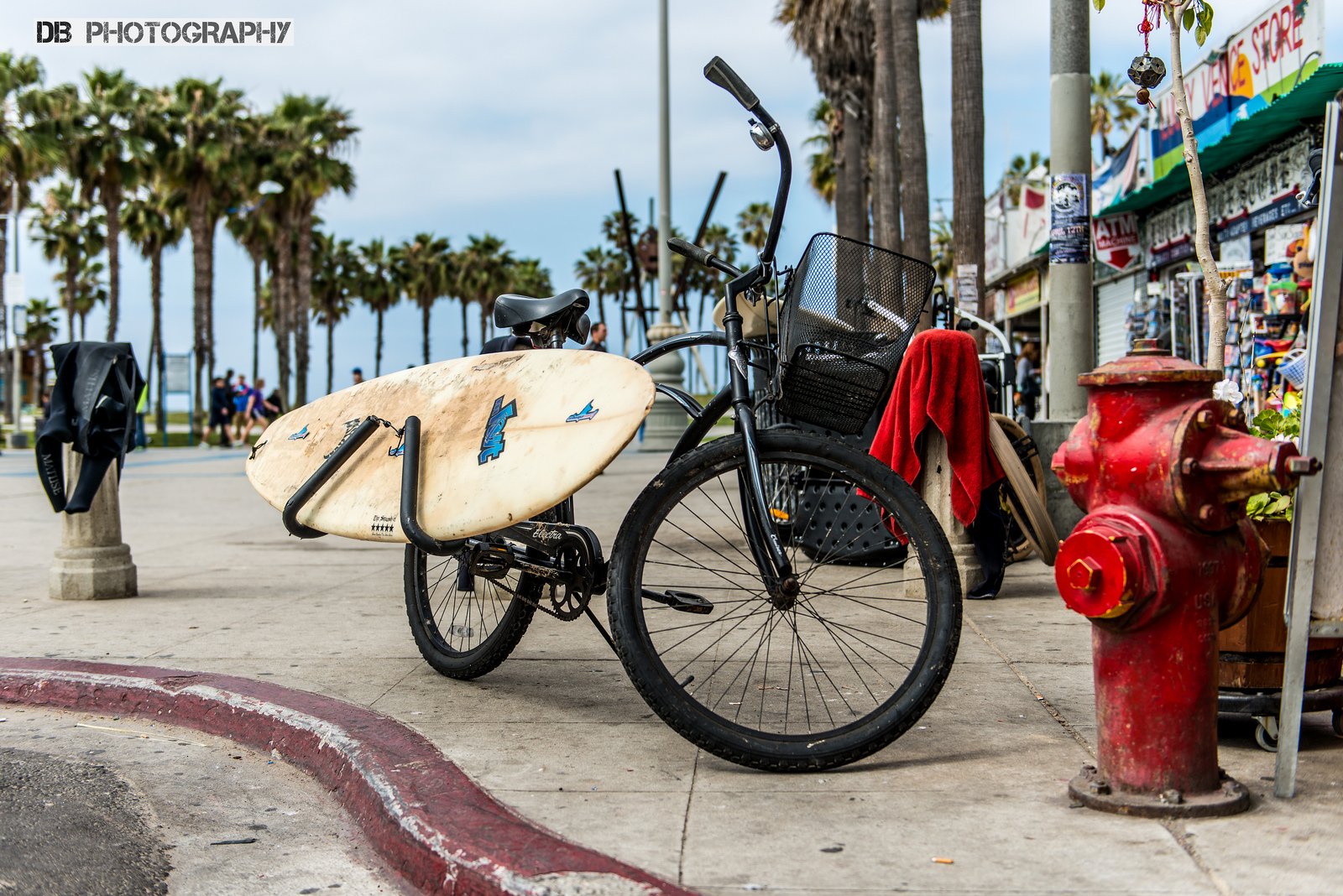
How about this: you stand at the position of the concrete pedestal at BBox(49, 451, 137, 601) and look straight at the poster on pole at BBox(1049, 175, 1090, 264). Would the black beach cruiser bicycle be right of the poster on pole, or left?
right

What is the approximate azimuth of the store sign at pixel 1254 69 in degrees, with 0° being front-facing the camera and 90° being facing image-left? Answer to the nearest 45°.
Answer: approximately 45°

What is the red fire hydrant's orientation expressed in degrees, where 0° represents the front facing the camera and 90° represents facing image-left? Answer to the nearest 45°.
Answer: approximately 45°

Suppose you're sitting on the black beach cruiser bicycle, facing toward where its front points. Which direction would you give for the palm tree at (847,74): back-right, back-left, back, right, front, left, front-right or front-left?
back-left

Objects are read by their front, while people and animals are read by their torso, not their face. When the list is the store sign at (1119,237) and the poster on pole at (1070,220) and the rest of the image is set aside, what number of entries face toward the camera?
2

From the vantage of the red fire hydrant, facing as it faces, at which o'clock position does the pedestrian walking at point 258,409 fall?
The pedestrian walking is roughly at 3 o'clock from the red fire hydrant.

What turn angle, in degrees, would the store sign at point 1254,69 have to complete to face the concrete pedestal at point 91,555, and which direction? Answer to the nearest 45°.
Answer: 0° — it already faces it

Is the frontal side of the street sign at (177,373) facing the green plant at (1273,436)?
yes

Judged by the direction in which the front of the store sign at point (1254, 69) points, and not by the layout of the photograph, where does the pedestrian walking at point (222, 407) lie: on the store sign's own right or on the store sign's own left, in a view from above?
on the store sign's own right

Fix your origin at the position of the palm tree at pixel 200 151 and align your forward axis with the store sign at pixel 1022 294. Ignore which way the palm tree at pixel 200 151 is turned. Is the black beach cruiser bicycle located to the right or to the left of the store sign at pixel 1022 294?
right

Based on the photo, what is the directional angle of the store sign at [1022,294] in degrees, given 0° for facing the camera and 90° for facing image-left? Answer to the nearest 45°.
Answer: approximately 45°
